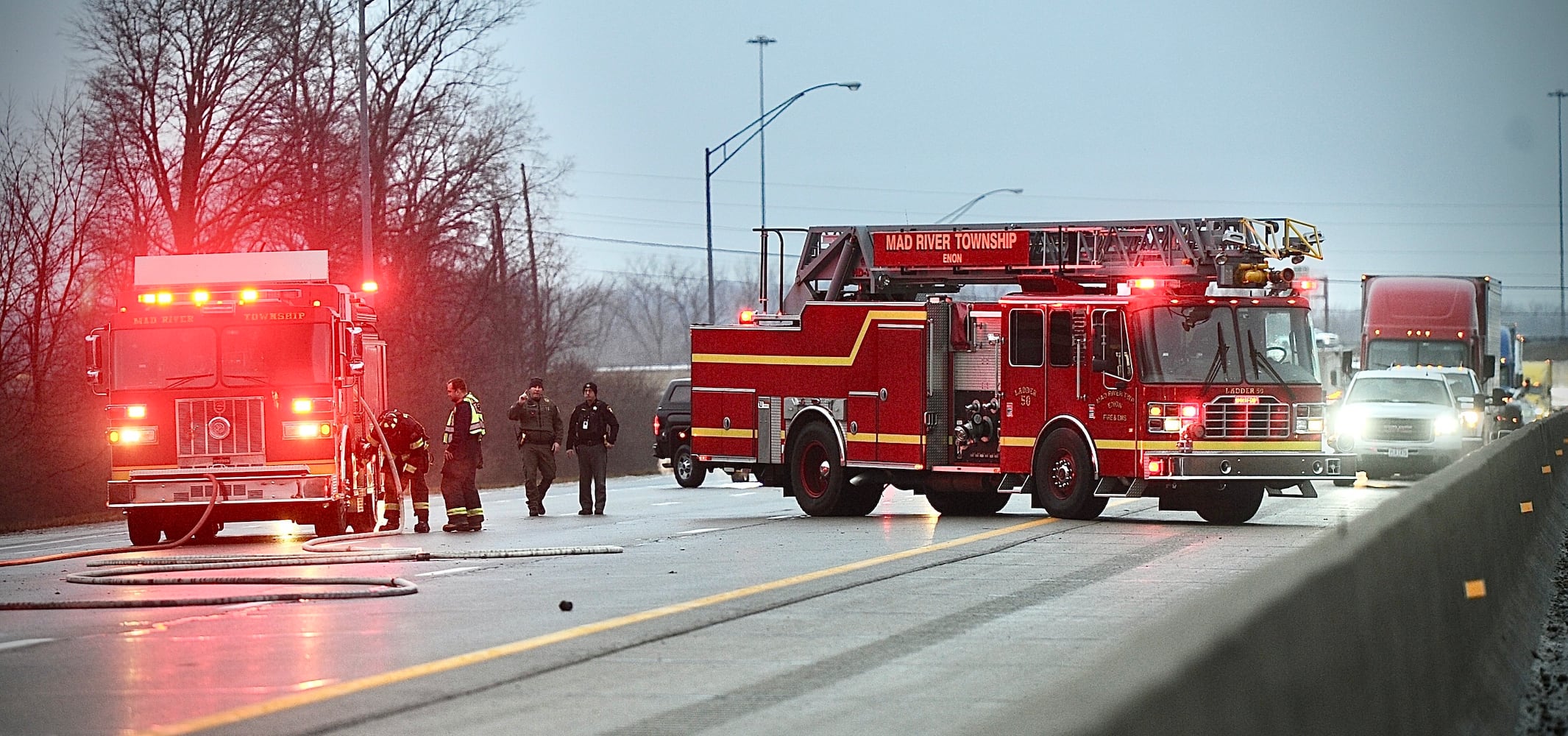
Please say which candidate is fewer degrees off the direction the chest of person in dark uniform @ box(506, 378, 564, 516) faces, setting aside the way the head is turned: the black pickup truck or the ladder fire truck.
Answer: the ladder fire truck

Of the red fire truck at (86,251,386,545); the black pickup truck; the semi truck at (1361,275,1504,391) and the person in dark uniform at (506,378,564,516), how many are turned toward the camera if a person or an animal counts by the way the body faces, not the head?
3

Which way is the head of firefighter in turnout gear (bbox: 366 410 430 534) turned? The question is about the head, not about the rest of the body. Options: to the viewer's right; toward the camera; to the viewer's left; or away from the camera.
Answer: to the viewer's left

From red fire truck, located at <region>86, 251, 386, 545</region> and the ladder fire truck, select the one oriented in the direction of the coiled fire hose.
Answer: the red fire truck

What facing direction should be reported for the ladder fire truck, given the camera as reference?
facing the viewer and to the right of the viewer

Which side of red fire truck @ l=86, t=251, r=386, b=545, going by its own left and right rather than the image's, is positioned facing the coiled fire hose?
front

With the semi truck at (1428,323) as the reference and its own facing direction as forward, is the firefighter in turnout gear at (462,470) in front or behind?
in front

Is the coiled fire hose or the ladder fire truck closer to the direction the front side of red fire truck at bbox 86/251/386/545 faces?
the coiled fire hose

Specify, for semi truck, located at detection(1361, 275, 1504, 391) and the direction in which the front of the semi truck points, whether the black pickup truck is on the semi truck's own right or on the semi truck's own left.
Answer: on the semi truck's own right

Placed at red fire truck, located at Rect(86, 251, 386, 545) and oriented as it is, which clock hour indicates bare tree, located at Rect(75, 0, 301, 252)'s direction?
The bare tree is roughly at 6 o'clock from the red fire truck.

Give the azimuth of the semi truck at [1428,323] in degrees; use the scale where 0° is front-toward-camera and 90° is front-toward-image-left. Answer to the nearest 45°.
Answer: approximately 0°

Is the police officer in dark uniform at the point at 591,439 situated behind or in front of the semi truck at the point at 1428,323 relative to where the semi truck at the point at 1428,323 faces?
in front
